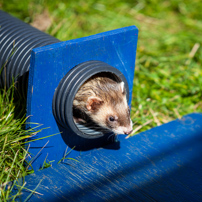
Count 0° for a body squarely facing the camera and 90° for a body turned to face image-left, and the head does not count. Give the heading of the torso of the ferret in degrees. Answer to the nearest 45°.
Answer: approximately 315°
